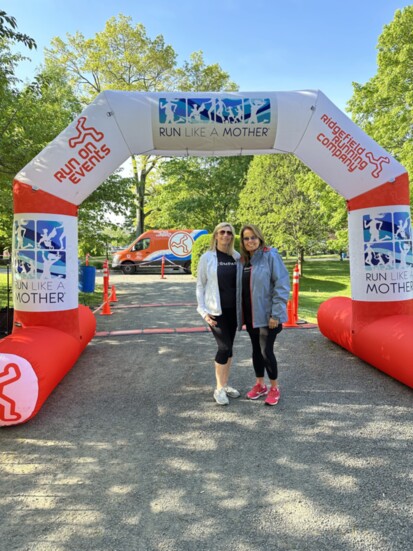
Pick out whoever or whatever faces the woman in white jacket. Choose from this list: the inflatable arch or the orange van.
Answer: the inflatable arch

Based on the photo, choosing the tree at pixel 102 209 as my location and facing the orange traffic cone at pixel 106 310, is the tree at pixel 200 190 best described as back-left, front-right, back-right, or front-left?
back-left

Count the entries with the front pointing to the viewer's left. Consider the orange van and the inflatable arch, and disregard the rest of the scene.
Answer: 1

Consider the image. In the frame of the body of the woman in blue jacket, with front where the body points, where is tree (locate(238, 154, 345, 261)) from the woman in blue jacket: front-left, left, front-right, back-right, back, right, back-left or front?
back-right

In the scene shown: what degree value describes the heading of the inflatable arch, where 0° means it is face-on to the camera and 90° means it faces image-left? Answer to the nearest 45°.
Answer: approximately 0°

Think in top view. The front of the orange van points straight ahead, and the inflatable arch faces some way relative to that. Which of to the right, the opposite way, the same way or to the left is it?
to the left

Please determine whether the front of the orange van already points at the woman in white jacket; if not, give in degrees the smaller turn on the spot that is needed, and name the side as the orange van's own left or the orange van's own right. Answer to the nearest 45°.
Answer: approximately 90° to the orange van's own left

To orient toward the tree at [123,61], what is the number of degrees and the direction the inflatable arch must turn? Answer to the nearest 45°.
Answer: approximately 180°

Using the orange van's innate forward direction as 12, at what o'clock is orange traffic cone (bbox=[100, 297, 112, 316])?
The orange traffic cone is roughly at 9 o'clock from the orange van.

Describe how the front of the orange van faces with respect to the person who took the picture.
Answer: facing to the left of the viewer

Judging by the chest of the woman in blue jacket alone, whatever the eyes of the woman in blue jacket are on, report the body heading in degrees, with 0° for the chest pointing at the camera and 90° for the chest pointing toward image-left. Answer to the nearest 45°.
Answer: approximately 45°
